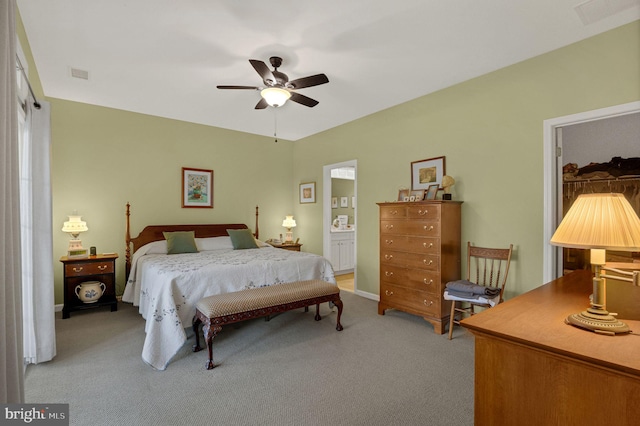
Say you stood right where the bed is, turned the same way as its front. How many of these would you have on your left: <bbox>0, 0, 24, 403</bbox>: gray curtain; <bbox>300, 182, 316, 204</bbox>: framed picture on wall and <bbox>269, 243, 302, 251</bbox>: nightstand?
2

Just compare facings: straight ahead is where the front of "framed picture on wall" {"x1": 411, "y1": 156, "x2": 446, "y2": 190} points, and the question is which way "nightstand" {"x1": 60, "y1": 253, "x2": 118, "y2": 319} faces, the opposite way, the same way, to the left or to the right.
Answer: to the left

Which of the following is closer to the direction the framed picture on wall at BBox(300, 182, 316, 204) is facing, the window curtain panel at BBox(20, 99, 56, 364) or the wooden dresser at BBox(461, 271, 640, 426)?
the window curtain panel

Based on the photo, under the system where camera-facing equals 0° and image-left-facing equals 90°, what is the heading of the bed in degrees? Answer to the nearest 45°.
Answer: approximately 315°

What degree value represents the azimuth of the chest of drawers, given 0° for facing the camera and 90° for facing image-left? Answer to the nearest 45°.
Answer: approximately 45°

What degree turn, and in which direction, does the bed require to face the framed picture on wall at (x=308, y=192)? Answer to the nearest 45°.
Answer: approximately 90° to its left

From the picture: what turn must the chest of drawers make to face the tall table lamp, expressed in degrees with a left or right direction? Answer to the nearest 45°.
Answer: approximately 45° to its left

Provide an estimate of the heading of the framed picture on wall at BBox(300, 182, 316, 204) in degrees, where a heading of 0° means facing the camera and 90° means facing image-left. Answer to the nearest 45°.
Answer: approximately 45°
